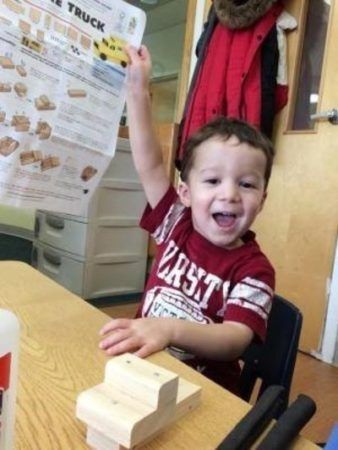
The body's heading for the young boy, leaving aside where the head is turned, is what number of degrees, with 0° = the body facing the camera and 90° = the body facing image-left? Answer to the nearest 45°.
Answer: approximately 0°

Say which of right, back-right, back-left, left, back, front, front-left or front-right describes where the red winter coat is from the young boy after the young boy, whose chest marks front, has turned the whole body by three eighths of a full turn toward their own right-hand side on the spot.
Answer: front-right
